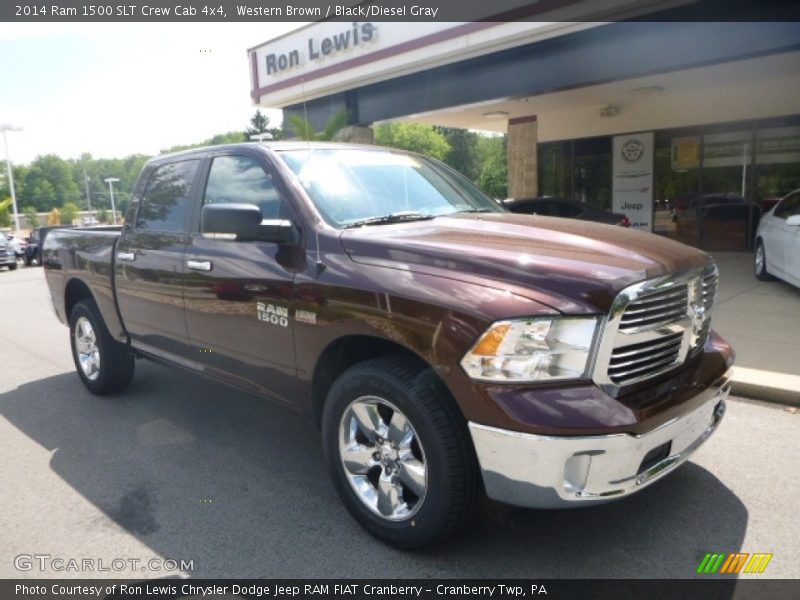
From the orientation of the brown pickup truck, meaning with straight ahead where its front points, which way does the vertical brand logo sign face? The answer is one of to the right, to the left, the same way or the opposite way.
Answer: to the right

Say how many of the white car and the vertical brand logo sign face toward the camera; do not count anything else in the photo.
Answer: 1

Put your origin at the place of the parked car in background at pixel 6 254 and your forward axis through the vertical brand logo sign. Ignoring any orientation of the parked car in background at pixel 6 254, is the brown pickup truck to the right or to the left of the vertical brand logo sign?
right

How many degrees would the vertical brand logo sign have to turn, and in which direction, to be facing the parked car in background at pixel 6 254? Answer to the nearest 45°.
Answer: approximately 90° to its right

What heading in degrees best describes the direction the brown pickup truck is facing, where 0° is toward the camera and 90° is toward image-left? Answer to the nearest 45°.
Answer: approximately 315°

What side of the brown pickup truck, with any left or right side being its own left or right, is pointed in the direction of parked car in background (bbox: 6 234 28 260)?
back

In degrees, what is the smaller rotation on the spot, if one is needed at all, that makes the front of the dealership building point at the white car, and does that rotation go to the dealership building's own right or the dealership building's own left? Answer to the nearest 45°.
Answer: approximately 45° to the dealership building's own left

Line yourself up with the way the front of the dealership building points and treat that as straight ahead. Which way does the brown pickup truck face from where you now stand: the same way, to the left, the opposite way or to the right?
to the left
